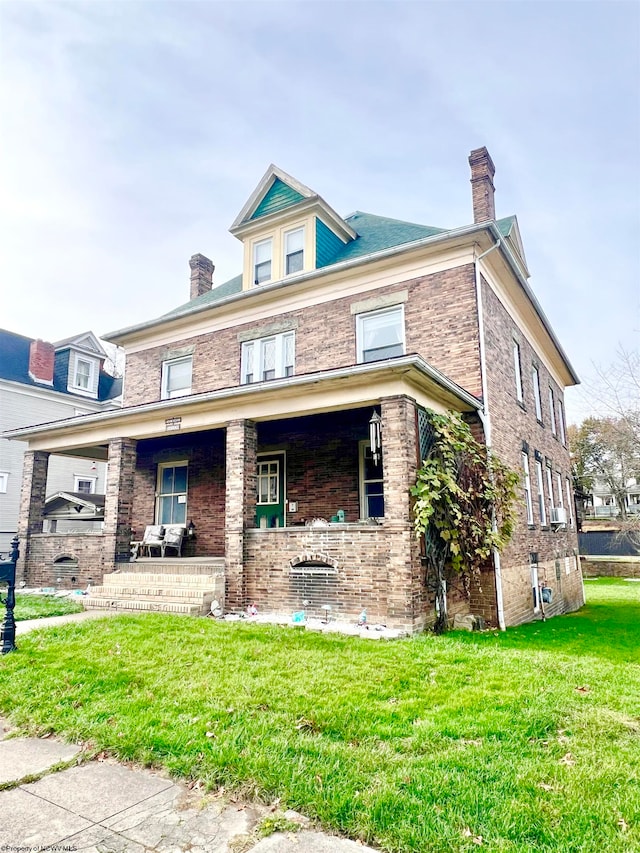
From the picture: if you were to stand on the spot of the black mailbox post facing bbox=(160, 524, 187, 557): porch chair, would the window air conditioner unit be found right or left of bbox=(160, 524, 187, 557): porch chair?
right

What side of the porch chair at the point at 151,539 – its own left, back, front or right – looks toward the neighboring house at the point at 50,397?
right

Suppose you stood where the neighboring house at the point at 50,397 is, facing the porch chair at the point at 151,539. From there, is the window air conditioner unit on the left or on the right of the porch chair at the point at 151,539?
left

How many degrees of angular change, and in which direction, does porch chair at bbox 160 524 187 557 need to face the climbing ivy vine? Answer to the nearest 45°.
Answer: approximately 90° to its left

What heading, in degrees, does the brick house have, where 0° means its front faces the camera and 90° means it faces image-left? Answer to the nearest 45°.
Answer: approximately 45°

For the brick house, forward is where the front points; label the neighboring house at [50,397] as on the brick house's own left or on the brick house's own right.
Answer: on the brick house's own right

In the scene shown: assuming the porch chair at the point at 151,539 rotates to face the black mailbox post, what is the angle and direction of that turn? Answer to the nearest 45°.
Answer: approximately 45° to its left

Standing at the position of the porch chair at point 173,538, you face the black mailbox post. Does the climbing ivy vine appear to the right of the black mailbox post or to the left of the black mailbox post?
left

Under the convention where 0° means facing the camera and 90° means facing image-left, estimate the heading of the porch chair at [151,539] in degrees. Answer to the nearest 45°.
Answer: approximately 45°
